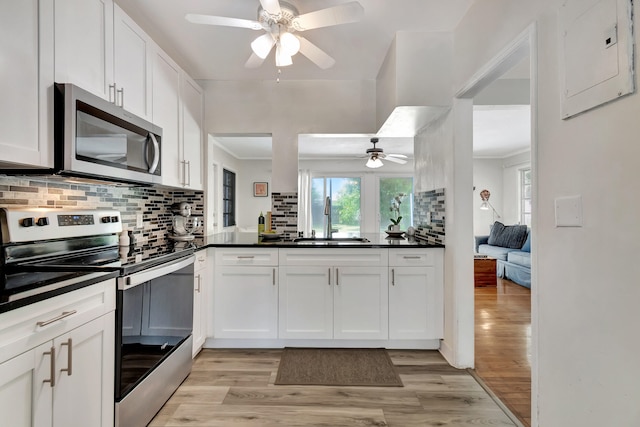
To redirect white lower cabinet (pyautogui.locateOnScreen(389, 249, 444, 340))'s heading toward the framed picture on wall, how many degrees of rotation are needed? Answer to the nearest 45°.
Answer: approximately 135° to its right

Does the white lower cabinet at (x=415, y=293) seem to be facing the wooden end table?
no

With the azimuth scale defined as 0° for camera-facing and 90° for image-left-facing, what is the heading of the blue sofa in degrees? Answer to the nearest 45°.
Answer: approximately 45°

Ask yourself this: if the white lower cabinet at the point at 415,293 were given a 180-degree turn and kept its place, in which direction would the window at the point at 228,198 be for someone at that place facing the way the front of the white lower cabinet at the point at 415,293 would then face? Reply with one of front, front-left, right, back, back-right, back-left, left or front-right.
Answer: front-left

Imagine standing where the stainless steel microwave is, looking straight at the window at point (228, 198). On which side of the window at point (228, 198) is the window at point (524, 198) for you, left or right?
right

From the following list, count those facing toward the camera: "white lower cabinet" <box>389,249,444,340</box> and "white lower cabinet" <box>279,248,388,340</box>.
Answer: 2

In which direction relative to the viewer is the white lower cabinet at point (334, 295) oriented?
toward the camera

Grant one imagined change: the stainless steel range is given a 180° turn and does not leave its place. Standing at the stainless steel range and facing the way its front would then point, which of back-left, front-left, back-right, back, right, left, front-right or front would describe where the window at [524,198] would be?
back-right

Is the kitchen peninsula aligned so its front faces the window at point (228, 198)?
no

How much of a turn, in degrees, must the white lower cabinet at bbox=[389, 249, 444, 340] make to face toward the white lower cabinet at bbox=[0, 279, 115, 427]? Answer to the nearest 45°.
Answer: approximately 45° to its right

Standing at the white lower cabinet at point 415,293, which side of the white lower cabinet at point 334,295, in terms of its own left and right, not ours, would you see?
left

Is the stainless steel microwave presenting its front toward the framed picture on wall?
no

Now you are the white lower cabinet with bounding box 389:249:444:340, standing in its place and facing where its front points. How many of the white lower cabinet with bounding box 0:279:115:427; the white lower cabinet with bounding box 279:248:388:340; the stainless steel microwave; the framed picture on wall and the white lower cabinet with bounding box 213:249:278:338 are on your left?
0

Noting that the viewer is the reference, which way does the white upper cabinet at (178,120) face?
facing the viewer and to the right of the viewer

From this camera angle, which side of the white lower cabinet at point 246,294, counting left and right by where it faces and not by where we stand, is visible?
front

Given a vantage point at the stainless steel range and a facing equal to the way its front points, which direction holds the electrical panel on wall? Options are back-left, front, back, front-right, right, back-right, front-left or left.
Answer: front

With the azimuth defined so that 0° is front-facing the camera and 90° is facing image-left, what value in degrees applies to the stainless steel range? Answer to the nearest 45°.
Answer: approximately 315°

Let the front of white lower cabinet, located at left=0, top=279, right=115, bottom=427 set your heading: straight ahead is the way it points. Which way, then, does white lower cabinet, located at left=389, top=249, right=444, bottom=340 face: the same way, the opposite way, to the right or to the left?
to the right

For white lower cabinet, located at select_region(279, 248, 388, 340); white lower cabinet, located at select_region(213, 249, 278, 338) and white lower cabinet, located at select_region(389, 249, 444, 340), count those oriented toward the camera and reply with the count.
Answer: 3

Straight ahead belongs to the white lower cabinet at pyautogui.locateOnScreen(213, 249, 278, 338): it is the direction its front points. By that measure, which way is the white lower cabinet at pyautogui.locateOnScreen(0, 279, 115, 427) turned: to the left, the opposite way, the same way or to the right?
to the left

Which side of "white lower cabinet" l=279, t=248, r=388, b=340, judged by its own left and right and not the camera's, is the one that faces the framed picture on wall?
back
